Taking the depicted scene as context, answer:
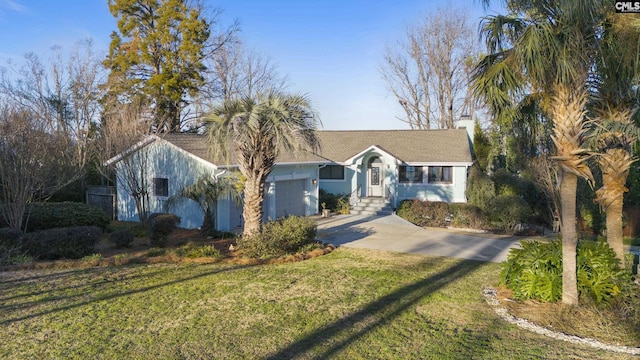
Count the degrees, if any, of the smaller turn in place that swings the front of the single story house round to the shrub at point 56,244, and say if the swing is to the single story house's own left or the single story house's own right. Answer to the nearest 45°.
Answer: approximately 45° to the single story house's own right

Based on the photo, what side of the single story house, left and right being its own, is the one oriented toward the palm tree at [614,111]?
front

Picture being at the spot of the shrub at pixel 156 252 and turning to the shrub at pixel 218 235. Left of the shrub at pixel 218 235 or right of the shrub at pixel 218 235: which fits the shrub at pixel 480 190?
right

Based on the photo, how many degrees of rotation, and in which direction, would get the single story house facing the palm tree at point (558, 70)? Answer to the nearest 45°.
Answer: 0° — it already faces it

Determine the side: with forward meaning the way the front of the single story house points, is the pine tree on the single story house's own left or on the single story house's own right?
on the single story house's own right

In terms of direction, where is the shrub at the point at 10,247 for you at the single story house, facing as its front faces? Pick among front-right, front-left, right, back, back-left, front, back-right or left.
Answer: front-right

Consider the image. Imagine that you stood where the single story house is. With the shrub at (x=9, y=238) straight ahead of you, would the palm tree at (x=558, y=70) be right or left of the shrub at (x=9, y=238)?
left

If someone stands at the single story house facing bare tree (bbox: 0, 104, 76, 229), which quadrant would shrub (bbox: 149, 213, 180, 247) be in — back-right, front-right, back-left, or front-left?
front-left

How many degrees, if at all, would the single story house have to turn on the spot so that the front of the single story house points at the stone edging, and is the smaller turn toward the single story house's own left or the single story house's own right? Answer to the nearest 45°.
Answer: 0° — it already faces it

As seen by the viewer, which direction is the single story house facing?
toward the camera

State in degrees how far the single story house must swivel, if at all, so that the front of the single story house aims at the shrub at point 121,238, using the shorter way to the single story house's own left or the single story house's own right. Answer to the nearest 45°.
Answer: approximately 45° to the single story house's own right

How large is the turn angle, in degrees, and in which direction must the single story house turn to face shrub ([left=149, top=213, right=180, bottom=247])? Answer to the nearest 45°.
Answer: approximately 45° to its right

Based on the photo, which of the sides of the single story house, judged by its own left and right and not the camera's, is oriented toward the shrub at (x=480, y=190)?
left

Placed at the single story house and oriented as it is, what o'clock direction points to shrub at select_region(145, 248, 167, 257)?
The shrub is roughly at 1 o'clock from the single story house.
